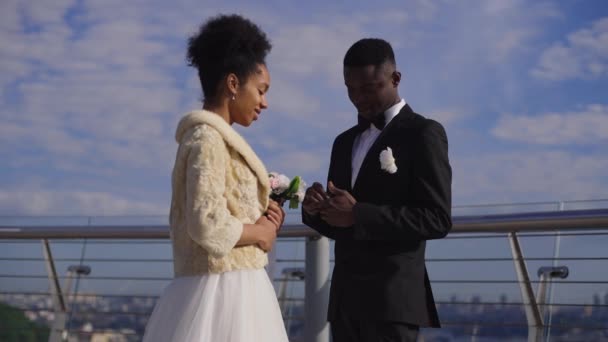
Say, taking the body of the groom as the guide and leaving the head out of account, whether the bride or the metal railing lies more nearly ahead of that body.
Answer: the bride

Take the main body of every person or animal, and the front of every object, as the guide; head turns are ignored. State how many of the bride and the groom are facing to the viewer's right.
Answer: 1

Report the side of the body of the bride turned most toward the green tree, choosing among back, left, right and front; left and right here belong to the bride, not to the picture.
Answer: left

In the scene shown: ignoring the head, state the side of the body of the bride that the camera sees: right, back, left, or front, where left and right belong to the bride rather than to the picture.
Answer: right

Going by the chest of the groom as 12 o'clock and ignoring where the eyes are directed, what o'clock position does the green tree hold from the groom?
The green tree is roughly at 3 o'clock from the groom.

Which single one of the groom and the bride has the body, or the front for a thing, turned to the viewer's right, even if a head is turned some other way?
the bride

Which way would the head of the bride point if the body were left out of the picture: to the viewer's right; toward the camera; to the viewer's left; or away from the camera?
to the viewer's right
